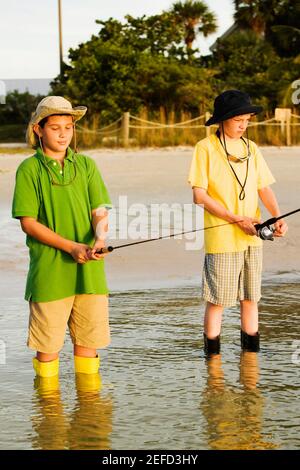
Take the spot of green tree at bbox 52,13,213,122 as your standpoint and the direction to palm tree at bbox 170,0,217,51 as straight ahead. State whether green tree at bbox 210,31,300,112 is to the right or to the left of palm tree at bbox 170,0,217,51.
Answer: right

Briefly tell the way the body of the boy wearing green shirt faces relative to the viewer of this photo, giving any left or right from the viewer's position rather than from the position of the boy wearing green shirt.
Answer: facing the viewer and to the right of the viewer

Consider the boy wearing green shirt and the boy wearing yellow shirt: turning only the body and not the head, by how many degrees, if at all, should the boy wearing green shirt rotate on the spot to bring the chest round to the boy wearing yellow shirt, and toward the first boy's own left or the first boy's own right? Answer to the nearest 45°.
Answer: approximately 90° to the first boy's own left

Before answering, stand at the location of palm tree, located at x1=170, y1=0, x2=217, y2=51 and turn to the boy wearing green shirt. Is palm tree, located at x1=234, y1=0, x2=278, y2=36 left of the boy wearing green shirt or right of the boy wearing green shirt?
left

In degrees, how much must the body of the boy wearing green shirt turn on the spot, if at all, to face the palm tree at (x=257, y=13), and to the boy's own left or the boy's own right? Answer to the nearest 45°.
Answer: approximately 135° to the boy's own left

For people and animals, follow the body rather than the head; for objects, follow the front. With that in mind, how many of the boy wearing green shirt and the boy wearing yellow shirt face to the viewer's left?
0

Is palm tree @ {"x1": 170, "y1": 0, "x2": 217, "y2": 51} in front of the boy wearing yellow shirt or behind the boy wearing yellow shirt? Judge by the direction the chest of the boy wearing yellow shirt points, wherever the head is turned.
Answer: behind

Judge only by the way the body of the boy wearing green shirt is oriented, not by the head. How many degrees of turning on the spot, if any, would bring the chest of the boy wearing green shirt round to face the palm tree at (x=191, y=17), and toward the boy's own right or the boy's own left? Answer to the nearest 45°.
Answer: approximately 135° to the boy's own left

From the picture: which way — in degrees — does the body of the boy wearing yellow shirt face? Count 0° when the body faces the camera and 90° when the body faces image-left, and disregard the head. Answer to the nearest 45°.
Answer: approximately 315°

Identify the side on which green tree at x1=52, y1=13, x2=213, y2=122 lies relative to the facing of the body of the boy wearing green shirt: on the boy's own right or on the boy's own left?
on the boy's own left

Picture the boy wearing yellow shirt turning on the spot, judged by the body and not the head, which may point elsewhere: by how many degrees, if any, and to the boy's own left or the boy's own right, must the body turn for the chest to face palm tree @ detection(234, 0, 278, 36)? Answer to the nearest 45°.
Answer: approximately 135° to the boy's own left
